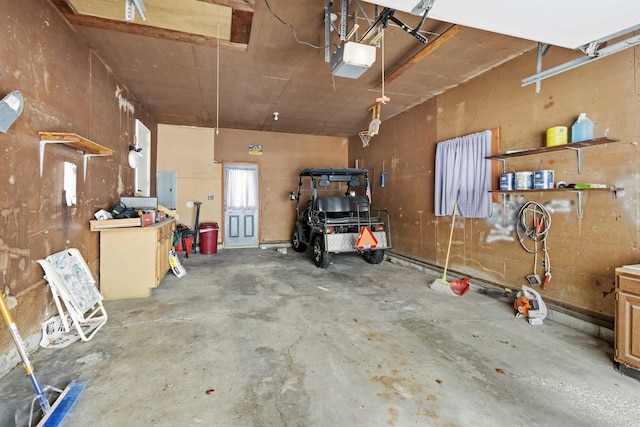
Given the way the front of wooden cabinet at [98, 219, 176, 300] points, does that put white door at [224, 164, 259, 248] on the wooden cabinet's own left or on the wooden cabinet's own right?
on the wooden cabinet's own left

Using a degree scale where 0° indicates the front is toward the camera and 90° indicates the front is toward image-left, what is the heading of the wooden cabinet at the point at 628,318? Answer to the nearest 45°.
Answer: approximately 45°

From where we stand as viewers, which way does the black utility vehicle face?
facing away from the viewer and to the left of the viewer

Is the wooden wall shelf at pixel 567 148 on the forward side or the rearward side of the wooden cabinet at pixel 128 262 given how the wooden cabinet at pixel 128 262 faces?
on the forward side

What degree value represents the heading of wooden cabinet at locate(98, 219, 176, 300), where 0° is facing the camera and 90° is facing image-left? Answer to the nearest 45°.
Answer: approximately 270°

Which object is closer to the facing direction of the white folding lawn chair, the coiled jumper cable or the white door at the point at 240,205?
the coiled jumper cable
